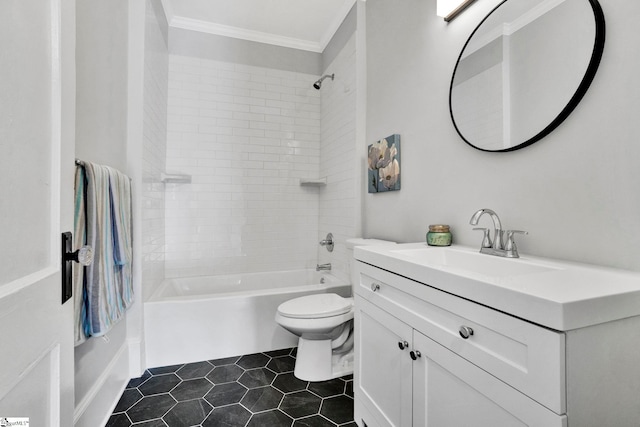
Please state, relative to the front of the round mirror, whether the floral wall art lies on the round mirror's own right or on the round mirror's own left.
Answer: on the round mirror's own right

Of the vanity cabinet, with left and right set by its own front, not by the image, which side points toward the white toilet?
right

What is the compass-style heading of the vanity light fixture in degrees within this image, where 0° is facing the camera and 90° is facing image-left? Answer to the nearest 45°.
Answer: approximately 45°

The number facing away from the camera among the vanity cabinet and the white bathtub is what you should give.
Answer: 0

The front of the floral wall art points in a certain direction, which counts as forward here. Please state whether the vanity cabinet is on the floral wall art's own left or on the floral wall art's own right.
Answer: on the floral wall art's own left
